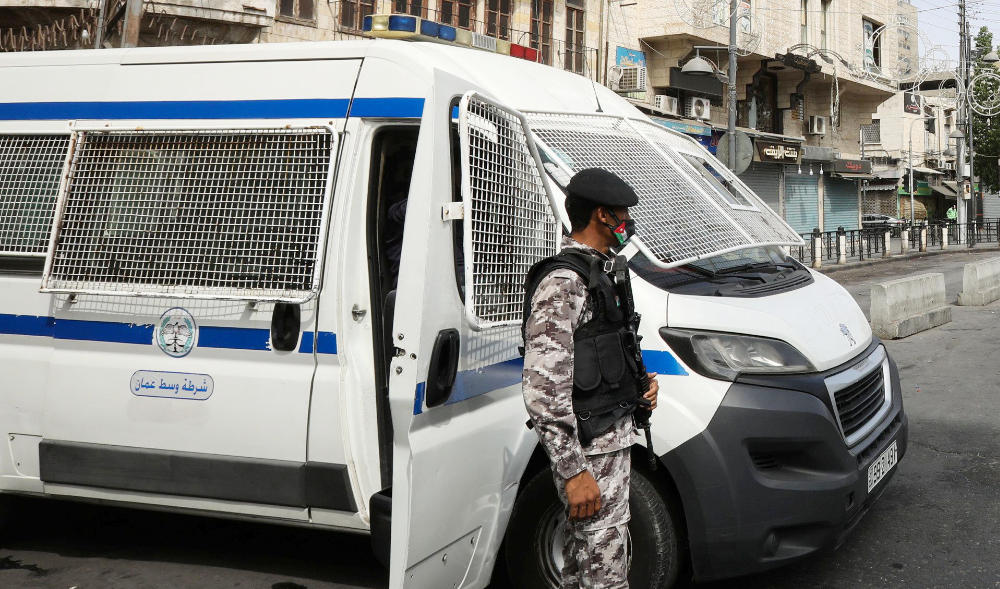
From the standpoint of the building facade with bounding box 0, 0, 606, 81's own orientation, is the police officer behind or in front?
in front

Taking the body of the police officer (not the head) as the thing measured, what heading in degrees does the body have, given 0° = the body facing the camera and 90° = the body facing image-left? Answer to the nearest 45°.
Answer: approximately 270°

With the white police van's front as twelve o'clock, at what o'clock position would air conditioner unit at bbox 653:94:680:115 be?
The air conditioner unit is roughly at 8 o'clock from the white police van.

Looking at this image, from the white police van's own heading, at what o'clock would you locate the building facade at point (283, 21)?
The building facade is roughly at 7 o'clock from the white police van.

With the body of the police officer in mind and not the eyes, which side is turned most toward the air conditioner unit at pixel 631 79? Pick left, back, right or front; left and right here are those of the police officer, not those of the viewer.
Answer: left

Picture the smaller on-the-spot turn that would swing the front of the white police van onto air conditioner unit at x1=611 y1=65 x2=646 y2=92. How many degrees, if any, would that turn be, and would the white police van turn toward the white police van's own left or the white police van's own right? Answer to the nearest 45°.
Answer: approximately 135° to the white police van's own left

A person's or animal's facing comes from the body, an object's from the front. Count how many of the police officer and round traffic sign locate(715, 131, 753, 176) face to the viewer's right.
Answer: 1

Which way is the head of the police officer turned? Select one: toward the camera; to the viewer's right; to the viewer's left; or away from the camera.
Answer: to the viewer's right

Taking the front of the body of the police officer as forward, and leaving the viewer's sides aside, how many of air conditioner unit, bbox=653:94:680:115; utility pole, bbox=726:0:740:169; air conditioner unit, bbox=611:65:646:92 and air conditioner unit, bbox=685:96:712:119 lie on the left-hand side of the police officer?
4

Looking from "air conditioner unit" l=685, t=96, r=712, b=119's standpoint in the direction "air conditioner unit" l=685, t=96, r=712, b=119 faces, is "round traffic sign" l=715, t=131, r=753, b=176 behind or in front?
in front

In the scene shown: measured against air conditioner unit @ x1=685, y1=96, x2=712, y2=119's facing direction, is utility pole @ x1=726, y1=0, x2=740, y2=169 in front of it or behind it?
in front

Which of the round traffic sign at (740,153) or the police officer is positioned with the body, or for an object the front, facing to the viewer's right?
the police officer
